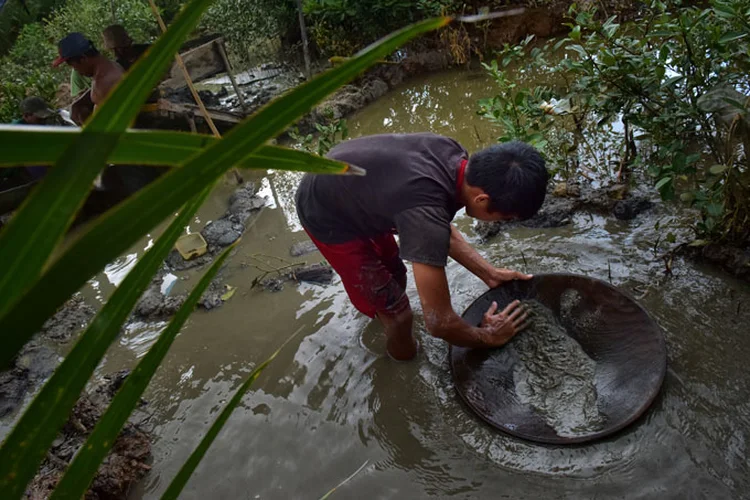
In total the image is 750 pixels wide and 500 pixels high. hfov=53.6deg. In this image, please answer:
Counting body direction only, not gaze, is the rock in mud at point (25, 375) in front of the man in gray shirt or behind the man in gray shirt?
behind

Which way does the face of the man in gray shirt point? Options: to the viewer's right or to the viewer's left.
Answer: to the viewer's right

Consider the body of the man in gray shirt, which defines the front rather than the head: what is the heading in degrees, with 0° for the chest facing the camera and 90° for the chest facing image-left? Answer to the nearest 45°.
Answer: approximately 270°

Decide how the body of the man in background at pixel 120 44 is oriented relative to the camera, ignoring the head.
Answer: to the viewer's left

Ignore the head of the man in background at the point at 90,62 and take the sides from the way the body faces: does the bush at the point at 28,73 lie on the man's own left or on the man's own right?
on the man's own right
